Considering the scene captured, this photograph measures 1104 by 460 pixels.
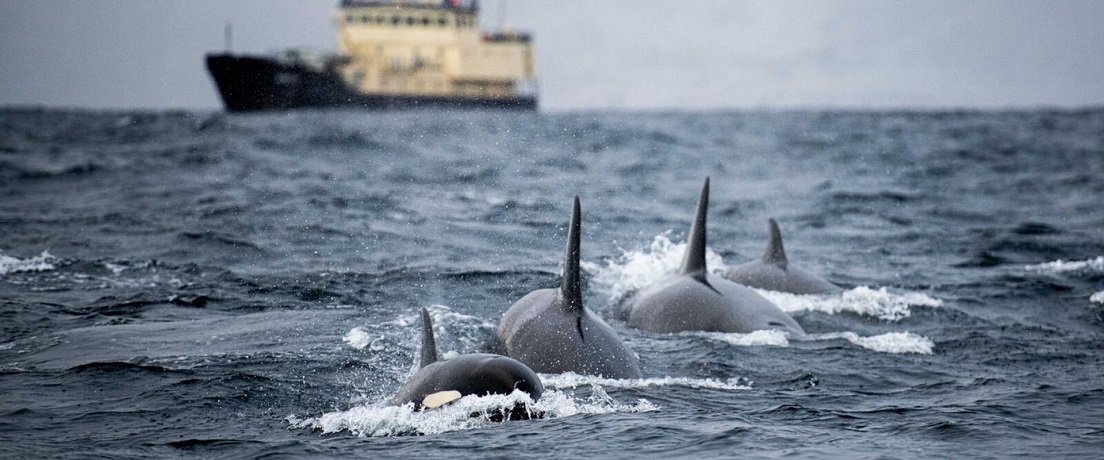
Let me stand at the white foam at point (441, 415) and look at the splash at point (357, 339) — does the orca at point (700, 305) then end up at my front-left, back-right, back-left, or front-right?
front-right

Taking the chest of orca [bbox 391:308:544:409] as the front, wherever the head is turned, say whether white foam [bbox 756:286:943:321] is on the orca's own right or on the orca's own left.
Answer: on the orca's own left

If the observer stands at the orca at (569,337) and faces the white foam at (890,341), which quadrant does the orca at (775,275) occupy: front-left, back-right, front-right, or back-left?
front-left

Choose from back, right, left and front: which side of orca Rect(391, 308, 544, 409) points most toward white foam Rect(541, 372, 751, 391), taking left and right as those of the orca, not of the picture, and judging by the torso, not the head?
left

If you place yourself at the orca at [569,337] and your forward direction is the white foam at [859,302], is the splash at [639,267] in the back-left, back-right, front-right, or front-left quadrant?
front-left

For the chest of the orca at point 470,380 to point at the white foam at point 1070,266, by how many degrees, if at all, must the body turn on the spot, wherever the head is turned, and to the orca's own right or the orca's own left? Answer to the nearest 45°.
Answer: approximately 90° to the orca's own left

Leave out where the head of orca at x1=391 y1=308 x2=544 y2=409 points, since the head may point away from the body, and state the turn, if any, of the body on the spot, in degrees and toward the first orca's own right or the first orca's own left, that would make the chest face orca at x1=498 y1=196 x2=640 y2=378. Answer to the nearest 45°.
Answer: approximately 90° to the first orca's own left

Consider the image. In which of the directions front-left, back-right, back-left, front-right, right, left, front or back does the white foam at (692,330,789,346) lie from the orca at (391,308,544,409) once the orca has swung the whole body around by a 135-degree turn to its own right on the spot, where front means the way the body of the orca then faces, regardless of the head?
back-right

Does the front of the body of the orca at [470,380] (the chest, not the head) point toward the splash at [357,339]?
no

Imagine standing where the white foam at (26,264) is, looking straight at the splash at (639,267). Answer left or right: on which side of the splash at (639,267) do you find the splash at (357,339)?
right

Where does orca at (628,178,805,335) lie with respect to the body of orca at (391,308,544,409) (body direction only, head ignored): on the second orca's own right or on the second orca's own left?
on the second orca's own left

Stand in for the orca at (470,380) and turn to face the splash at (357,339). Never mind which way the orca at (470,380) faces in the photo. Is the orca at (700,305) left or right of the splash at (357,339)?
right

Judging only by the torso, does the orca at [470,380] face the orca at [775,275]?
no

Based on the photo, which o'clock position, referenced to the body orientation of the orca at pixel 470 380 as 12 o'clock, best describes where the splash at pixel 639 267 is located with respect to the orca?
The splash is roughly at 8 o'clock from the orca.
